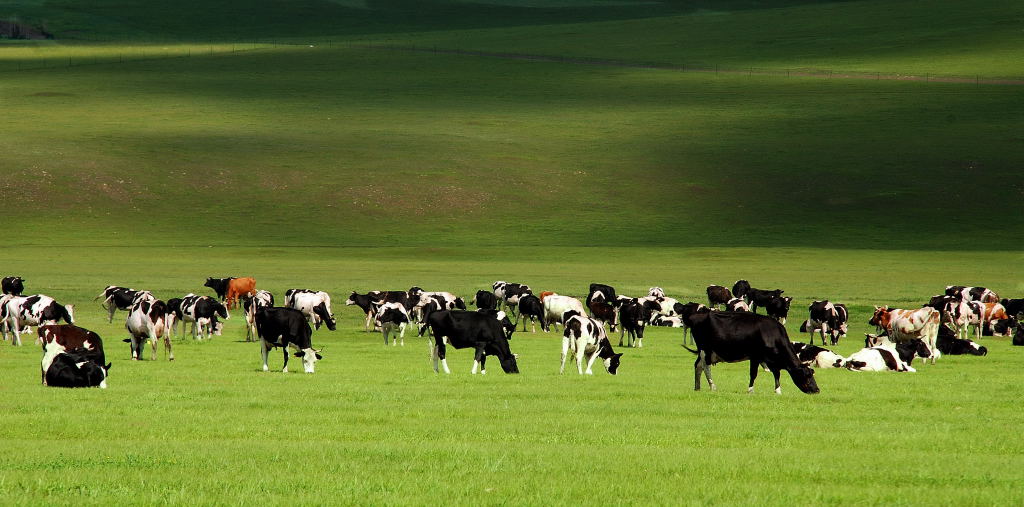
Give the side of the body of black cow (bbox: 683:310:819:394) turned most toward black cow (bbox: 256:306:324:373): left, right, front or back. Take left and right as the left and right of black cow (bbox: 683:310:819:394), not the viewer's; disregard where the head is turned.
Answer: back

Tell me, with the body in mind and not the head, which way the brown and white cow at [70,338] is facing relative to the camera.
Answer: to the viewer's right

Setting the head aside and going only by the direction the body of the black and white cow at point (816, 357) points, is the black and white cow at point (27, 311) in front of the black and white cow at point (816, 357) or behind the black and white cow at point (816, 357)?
in front

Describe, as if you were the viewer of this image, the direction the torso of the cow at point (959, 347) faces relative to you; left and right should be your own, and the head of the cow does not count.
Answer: facing to the right of the viewer

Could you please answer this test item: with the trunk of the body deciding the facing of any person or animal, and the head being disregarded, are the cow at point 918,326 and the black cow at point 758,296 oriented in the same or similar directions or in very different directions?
very different directions

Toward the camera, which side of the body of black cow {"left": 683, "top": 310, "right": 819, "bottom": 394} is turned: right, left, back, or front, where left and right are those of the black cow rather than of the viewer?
right

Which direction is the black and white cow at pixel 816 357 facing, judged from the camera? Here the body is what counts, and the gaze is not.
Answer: to the viewer's left

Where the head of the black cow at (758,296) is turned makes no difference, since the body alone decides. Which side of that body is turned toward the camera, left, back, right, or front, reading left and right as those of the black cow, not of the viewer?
right

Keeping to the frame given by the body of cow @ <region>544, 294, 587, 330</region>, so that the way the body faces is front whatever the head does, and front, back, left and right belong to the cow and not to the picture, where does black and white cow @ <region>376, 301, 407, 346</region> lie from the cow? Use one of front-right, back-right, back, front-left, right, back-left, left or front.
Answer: back-right

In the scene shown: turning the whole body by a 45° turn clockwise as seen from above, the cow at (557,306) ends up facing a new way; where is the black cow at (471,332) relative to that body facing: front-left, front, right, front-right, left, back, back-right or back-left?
front-right

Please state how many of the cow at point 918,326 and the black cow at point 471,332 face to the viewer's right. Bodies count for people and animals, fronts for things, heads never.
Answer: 1
